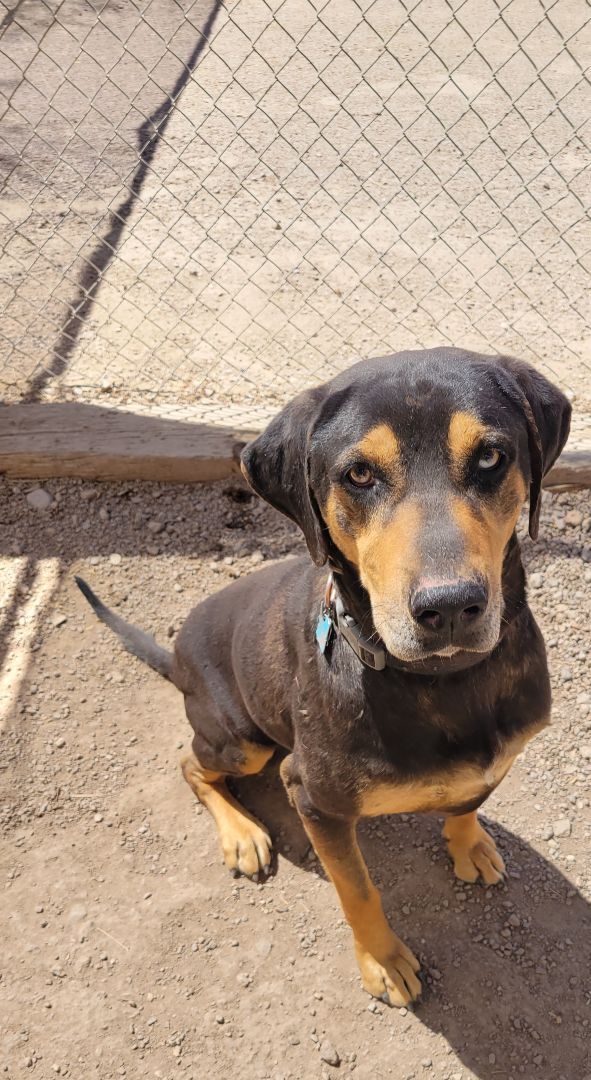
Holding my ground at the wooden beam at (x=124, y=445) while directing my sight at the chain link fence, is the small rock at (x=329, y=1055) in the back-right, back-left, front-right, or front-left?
back-right

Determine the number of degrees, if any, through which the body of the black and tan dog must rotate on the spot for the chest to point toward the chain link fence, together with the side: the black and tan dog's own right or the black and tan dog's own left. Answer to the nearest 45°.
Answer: approximately 180°

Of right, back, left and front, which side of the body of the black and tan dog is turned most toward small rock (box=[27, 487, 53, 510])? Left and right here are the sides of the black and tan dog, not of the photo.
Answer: back

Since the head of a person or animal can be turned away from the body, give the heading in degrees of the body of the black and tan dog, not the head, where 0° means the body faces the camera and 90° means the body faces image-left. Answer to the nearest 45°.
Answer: approximately 315°
